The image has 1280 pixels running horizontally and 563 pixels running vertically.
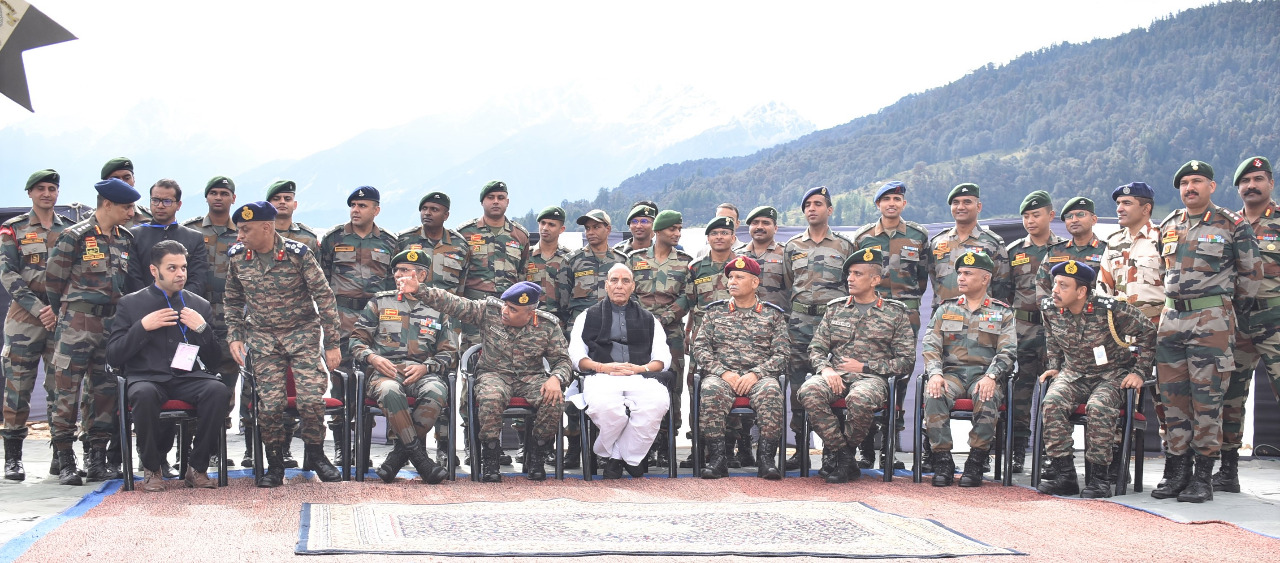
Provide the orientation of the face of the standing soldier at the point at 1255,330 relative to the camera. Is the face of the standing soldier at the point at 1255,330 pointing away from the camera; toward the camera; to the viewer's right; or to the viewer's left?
toward the camera

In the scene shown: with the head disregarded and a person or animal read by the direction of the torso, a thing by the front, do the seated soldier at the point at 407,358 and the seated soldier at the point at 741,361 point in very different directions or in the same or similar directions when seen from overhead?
same or similar directions

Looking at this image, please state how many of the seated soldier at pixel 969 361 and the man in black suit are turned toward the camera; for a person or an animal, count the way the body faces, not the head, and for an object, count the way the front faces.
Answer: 2

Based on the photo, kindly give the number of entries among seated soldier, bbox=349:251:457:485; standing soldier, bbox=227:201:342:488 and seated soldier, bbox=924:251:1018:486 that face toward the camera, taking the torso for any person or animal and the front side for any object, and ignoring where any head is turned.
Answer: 3

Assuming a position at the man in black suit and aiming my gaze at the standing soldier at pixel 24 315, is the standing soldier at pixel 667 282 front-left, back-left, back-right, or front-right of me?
back-right

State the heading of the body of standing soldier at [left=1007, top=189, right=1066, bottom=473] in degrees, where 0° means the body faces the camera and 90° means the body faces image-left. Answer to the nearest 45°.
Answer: approximately 0°

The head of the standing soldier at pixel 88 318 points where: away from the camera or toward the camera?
toward the camera

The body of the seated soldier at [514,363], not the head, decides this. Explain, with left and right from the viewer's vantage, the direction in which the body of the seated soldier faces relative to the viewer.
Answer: facing the viewer

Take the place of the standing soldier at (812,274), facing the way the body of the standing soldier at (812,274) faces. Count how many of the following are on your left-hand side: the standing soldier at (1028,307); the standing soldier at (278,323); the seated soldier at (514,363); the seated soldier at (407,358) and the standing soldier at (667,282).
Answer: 1

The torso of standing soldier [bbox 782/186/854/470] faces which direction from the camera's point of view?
toward the camera

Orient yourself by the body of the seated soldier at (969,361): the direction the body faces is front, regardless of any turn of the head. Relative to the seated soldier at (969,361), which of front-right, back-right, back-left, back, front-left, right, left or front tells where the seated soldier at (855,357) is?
right

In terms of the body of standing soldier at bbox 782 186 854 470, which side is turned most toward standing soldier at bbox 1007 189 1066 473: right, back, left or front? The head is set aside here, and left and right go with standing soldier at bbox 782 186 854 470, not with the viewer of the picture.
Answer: left

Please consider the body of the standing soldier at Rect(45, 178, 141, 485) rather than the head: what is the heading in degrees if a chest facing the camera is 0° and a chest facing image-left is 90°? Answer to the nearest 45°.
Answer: approximately 315°

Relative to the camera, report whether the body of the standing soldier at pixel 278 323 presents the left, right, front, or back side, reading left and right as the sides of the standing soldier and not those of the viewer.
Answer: front

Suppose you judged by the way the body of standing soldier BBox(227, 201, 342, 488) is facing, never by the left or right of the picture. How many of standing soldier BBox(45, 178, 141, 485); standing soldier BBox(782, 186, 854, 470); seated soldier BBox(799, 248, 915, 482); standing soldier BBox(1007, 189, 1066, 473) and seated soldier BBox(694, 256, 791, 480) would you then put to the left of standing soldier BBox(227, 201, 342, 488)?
4

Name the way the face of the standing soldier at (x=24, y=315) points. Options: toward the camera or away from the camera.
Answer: toward the camera

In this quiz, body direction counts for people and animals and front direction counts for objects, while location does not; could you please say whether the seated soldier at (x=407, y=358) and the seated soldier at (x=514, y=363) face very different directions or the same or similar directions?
same or similar directions
